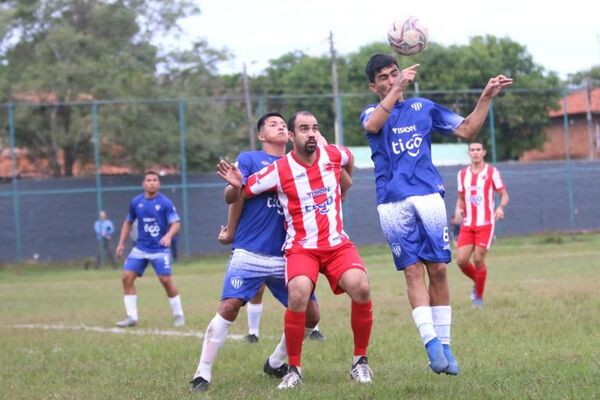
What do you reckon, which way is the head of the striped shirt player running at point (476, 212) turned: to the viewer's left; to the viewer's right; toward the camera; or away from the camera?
toward the camera

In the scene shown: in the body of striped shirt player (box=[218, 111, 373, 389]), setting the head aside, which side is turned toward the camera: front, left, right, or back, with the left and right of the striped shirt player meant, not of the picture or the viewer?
front

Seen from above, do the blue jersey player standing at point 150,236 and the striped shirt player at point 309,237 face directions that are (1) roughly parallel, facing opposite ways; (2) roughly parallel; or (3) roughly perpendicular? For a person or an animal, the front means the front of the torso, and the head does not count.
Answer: roughly parallel

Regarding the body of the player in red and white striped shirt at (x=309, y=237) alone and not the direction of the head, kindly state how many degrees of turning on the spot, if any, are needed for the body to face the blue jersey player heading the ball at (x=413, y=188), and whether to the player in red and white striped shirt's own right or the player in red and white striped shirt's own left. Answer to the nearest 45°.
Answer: approximately 90° to the player in red and white striped shirt's own left

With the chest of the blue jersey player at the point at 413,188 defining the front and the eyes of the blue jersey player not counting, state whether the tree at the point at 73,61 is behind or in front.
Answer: behind

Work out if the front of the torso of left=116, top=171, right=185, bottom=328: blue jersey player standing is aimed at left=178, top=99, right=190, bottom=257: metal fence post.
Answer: no

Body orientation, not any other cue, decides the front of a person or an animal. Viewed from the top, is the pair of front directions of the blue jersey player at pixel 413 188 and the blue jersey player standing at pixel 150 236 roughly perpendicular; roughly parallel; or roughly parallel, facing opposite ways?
roughly parallel

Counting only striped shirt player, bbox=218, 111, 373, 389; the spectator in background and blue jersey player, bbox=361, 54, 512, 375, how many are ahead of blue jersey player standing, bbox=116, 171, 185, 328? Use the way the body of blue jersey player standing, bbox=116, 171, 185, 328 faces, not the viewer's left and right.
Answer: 2

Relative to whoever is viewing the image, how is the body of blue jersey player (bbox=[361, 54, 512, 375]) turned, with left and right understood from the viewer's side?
facing the viewer

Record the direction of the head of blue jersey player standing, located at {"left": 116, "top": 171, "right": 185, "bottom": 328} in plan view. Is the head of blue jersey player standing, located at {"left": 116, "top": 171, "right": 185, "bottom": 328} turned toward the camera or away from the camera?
toward the camera

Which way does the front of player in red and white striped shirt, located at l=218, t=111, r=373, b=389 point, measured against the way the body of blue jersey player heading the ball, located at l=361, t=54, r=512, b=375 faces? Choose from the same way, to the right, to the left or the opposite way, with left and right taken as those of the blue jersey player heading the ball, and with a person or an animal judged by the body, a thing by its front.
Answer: the same way

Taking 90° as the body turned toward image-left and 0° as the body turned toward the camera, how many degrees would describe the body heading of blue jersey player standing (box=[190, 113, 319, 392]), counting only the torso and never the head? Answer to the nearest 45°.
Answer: approximately 315°

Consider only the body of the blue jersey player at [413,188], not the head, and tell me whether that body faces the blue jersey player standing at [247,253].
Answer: no

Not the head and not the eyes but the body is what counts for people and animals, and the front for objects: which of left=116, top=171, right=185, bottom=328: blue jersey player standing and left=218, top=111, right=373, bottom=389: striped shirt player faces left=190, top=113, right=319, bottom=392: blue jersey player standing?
left=116, top=171, right=185, bottom=328: blue jersey player standing

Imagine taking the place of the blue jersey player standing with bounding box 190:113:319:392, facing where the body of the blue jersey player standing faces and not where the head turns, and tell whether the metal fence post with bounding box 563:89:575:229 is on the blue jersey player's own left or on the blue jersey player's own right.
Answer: on the blue jersey player's own left

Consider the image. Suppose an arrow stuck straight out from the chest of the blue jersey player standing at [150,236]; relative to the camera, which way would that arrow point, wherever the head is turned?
toward the camera

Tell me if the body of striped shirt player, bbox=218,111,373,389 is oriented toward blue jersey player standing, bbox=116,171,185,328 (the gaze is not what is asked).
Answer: no

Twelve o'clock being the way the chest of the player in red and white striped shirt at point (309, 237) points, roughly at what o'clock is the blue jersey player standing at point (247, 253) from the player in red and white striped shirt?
The blue jersey player standing is roughly at 4 o'clock from the player in red and white striped shirt.
